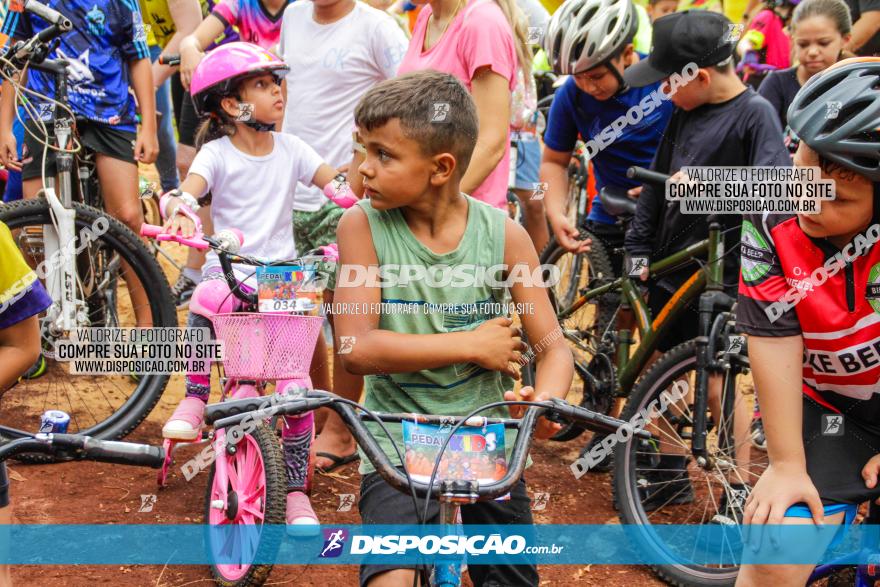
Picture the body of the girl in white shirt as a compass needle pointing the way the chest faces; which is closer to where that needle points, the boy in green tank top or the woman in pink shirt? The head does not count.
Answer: the boy in green tank top

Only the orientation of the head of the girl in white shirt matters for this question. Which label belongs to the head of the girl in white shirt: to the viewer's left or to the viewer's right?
to the viewer's right

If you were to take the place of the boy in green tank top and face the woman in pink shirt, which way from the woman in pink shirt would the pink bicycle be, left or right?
left

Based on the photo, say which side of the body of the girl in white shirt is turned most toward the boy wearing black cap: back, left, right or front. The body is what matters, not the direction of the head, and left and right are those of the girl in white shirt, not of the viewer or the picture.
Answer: left

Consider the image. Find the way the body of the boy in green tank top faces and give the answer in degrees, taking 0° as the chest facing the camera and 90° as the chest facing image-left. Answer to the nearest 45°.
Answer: approximately 0°

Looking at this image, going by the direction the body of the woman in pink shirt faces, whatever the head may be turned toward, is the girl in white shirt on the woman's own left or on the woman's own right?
on the woman's own right

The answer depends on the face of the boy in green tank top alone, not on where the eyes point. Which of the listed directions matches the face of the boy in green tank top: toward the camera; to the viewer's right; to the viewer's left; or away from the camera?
to the viewer's left

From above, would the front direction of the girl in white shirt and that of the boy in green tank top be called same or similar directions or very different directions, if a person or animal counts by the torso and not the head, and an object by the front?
same or similar directions

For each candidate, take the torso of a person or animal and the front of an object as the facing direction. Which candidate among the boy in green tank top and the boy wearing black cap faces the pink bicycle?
the boy wearing black cap

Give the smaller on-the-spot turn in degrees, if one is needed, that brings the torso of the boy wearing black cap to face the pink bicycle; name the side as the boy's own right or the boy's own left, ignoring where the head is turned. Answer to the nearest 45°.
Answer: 0° — they already face it

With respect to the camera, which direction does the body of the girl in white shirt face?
toward the camera

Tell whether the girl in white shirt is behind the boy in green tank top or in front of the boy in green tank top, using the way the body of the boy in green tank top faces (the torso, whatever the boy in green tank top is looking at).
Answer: behind

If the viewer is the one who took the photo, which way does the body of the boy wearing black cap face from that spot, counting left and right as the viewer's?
facing the viewer and to the left of the viewer

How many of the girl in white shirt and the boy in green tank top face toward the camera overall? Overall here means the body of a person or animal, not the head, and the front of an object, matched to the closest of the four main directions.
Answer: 2
